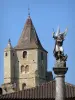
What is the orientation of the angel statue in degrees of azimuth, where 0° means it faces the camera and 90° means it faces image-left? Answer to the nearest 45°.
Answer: approximately 0°
